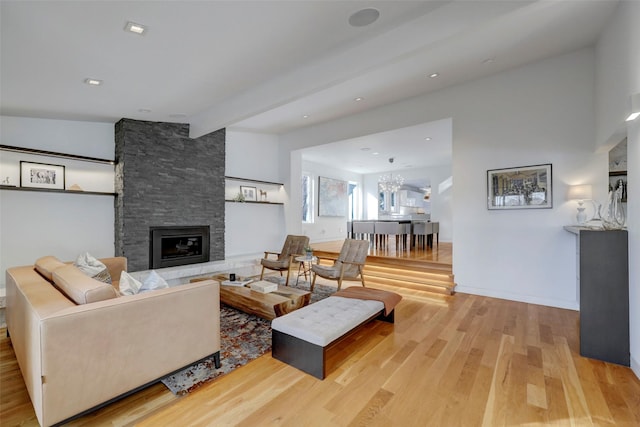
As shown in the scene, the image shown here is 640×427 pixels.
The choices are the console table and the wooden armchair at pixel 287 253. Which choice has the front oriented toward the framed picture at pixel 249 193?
the console table

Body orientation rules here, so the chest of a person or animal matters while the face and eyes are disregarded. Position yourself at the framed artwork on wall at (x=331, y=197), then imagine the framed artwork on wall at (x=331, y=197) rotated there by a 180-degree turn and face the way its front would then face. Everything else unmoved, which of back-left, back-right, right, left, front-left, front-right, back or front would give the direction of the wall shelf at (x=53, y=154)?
left

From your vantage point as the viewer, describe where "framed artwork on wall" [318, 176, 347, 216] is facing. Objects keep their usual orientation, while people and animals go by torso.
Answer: facing the viewer and to the right of the viewer

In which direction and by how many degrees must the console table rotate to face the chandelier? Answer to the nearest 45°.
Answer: approximately 45° to its right

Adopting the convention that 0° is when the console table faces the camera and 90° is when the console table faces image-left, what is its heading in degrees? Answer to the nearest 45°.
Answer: approximately 90°

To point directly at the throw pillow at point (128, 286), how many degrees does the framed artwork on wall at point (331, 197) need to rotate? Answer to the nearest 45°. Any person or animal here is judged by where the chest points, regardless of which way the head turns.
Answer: approximately 45° to its right

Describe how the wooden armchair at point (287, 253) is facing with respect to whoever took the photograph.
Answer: facing the viewer and to the left of the viewer

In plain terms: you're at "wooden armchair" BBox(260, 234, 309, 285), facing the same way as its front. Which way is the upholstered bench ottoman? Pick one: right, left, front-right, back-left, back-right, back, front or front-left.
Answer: front-left

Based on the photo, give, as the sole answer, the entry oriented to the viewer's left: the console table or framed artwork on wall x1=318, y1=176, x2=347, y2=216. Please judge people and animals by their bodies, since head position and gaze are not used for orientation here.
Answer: the console table

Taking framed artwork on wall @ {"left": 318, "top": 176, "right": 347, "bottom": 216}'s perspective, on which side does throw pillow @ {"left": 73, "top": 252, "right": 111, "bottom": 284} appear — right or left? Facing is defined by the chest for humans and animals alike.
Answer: on its right

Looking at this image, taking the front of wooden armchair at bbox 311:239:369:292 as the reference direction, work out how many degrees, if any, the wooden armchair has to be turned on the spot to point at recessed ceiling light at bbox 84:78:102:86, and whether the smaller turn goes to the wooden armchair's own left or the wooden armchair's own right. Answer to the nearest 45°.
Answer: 0° — it already faces it

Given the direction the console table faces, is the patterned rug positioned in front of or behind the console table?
in front

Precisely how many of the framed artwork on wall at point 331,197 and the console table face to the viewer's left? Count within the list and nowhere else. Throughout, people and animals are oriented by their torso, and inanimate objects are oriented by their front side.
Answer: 1

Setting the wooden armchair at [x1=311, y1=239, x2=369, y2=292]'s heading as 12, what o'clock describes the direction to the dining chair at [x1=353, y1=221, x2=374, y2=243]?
The dining chair is roughly at 5 o'clock from the wooden armchair.
